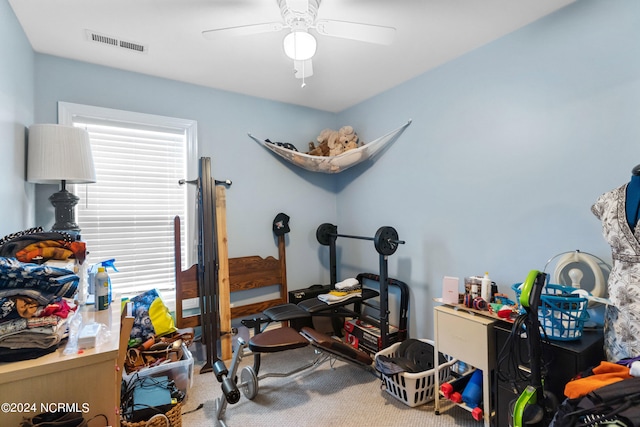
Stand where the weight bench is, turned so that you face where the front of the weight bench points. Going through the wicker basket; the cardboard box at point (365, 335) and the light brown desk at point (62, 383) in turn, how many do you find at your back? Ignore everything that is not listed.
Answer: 1

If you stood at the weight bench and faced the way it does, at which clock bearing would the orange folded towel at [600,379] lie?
The orange folded towel is roughly at 9 o'clock from the weight bench.

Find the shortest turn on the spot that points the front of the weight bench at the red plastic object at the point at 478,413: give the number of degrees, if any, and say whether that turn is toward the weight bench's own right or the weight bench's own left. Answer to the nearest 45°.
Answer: approximately 90° to the weight bench's own left

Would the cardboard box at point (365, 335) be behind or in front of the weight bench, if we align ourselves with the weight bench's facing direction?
behind

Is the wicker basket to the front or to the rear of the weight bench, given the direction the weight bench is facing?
to the front

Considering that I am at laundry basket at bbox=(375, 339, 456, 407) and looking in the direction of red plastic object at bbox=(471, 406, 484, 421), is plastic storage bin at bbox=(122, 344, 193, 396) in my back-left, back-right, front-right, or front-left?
back-right

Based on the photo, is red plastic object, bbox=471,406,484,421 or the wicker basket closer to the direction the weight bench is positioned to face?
the wicker basket

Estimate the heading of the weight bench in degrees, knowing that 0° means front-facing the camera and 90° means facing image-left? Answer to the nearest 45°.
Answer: approximately 45°
